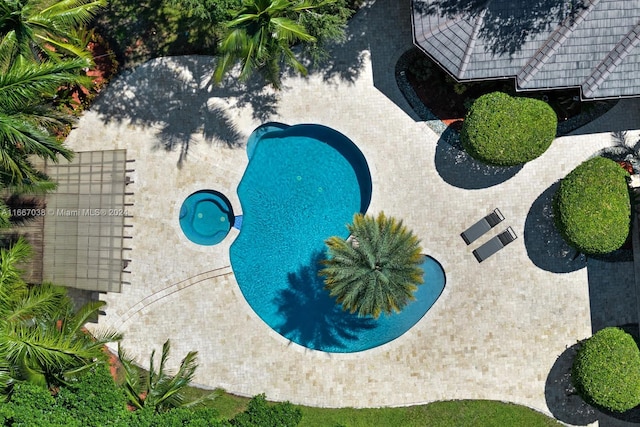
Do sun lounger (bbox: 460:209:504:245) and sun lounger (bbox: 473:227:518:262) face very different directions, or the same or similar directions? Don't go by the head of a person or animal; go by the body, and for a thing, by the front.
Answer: same or similar directions

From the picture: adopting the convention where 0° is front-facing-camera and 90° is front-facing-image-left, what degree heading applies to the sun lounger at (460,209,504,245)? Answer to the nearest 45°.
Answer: approximately 45°

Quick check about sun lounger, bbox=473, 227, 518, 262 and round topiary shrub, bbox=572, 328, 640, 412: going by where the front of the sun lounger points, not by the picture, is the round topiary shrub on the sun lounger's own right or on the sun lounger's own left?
on the sun lounger's own left

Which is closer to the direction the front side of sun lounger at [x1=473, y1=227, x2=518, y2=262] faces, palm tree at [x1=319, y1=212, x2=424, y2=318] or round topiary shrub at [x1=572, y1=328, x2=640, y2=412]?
the palm tree

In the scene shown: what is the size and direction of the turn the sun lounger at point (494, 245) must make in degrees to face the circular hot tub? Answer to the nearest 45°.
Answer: approximately 45° to its right

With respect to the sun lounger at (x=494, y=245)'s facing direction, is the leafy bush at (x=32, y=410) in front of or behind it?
in front

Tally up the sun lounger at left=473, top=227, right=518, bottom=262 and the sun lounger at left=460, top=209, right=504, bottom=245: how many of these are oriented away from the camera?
0

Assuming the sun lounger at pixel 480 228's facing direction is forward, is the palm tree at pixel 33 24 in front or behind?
in front

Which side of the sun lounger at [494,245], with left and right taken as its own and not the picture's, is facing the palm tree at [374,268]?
front

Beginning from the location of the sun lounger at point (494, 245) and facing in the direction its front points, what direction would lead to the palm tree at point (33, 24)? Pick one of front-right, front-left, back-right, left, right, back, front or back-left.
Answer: front

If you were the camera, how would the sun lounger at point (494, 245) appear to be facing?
facing the viewer and to the left of the viewer

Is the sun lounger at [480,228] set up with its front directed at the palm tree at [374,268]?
yes

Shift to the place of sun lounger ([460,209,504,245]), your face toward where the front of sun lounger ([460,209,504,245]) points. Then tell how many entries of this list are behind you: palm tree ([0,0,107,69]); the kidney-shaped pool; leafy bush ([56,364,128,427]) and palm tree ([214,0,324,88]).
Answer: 0

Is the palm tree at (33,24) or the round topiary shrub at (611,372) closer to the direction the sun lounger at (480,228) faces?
the palm tree
